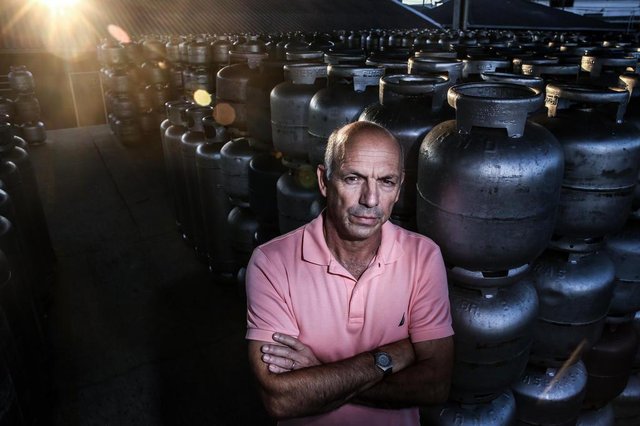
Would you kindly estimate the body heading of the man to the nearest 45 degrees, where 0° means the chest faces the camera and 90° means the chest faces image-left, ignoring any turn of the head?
approximately 0°
